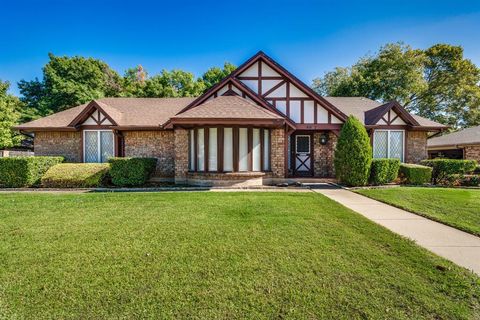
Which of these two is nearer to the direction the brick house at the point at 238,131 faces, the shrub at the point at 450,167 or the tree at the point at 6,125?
the shrub

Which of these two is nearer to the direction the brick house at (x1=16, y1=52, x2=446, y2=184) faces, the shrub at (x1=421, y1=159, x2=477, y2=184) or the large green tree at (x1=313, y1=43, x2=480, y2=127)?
the shrub

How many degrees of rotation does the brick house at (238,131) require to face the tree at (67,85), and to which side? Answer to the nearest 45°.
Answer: approximately 135° to its right

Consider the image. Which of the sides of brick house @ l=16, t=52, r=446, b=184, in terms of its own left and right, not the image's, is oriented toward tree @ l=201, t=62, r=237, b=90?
back

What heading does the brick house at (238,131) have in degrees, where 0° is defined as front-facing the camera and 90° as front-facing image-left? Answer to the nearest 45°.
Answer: approximately 0°

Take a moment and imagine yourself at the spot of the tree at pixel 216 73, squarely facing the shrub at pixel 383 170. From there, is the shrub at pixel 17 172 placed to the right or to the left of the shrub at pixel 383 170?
right

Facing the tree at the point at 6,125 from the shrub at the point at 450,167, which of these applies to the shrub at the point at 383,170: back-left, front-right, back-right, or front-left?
front-left

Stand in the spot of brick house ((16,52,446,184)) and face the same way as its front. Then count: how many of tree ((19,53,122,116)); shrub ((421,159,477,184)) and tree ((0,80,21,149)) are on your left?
1

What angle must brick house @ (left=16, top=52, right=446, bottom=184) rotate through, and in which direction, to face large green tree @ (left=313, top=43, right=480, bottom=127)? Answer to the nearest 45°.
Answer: approximately 135° to its left

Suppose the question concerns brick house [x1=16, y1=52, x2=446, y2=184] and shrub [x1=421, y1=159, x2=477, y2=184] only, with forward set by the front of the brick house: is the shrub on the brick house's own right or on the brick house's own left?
on the brick house's own left

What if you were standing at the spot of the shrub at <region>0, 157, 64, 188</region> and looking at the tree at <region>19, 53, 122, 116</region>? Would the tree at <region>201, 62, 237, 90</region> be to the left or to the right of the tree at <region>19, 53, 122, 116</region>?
right

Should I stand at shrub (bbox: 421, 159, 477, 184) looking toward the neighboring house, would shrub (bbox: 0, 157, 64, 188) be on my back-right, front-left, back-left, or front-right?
back-left
